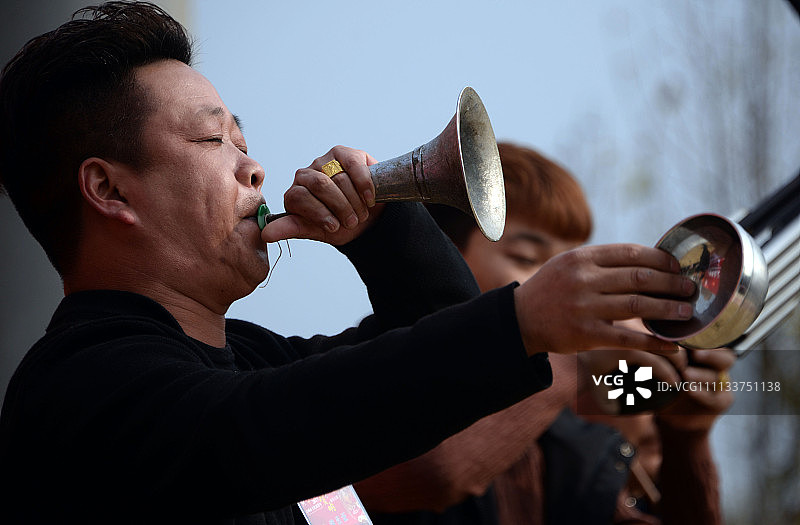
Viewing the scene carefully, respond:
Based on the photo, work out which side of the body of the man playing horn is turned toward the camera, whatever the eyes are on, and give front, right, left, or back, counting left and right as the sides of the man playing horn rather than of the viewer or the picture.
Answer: right

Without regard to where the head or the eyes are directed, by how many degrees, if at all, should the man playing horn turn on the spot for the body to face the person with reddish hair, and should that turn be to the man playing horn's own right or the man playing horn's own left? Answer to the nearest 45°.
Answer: approximately 45° to the man playing horn's own left
